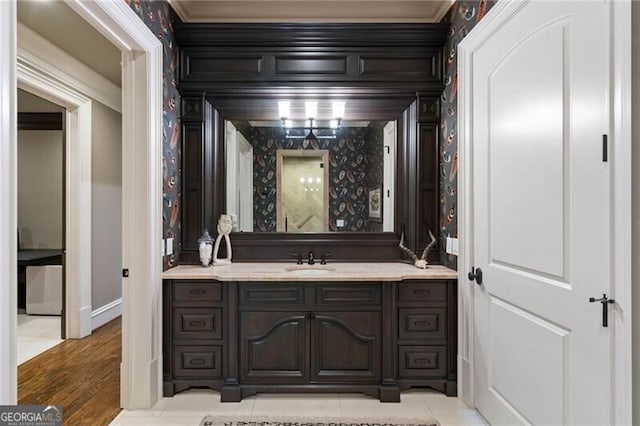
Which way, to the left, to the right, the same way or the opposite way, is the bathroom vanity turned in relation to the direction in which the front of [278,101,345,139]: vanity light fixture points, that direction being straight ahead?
the same way

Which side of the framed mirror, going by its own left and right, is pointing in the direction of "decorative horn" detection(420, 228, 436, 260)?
left

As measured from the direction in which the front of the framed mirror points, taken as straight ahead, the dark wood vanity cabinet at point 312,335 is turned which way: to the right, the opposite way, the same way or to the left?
the same way

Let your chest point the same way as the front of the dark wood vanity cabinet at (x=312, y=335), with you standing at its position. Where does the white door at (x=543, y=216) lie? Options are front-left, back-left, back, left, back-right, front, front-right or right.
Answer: front-left

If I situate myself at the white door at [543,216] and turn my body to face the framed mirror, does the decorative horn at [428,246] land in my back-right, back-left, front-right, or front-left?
front-right

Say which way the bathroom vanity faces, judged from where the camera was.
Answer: facing the viewer

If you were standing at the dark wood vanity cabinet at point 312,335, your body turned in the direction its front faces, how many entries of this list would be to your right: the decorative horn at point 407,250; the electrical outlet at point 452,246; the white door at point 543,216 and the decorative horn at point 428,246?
0

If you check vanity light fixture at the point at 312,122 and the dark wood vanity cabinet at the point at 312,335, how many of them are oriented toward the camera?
2
